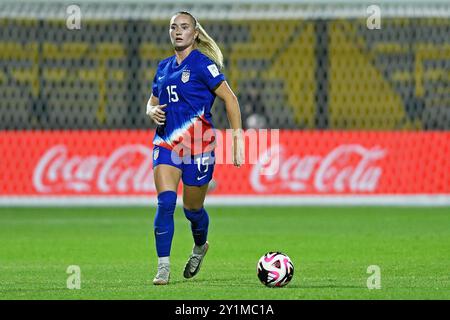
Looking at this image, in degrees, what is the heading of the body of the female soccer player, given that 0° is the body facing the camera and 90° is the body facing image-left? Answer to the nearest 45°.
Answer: approximately 45°

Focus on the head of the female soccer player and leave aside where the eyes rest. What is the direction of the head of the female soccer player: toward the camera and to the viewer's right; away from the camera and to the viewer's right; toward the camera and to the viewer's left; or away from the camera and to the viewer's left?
toward the camera and to the viewer's left
